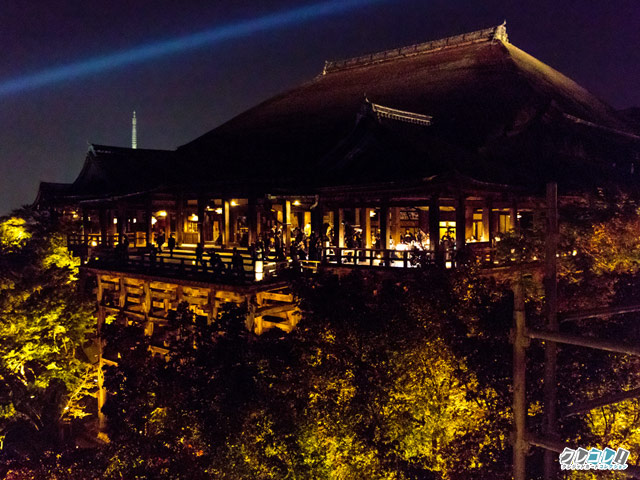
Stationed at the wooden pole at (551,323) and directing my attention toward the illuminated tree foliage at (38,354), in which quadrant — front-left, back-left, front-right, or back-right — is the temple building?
front-right

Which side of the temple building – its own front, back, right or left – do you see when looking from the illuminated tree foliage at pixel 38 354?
front

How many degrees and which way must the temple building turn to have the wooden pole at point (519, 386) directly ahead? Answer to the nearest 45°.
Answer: approximately 45° to its left

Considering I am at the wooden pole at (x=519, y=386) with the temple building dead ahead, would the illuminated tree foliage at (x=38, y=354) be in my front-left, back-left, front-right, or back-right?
front-left

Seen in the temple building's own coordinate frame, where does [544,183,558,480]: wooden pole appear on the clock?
The wooden pole is roughly at 10 o'clock from the temple building.

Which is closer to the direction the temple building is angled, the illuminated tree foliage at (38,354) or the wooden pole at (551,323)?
the illuminated tree foliage

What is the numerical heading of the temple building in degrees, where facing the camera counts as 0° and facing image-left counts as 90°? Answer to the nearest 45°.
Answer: approximately 45°

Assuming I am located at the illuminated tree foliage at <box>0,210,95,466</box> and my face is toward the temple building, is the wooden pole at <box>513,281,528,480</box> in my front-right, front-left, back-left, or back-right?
front-right
